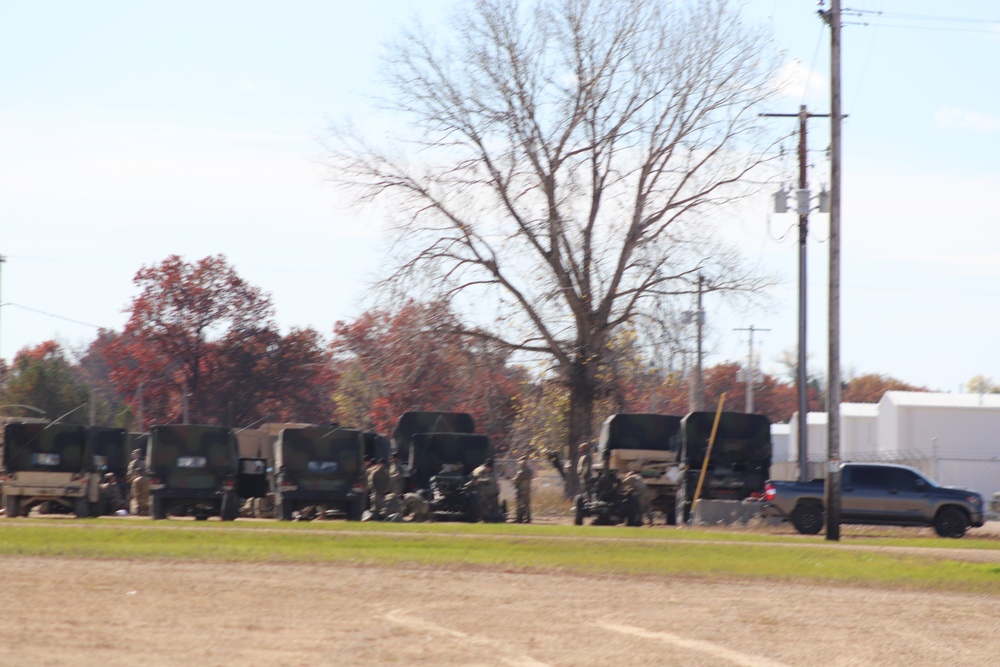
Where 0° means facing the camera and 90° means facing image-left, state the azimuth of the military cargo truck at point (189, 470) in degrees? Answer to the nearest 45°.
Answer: approximately 180°

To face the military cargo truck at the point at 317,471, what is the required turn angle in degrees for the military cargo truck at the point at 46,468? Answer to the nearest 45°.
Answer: approximately 135° to its right

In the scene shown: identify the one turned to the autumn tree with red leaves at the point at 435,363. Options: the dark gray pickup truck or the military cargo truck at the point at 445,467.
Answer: the military cargo truck

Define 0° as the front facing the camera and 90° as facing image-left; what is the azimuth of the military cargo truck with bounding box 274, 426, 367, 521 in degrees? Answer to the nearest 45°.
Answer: approximately 180°

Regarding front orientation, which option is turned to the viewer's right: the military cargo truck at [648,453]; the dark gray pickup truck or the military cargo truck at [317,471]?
the dark gray pickup truck

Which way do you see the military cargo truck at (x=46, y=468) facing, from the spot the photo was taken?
facing away from the viewer

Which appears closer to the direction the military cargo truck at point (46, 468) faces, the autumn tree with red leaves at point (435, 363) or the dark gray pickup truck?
the autumn tree with red leaves

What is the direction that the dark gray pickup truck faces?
to the viewer's right

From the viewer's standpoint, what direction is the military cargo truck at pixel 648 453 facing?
away from the camera

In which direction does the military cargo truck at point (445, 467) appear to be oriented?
away from the camera

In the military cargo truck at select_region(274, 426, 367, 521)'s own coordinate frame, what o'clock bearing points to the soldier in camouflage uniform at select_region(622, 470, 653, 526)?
The soldier in camouflage uniform is roughly at 3 o'clock from the military cargo truck.

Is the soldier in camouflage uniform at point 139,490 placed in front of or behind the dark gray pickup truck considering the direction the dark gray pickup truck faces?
behind

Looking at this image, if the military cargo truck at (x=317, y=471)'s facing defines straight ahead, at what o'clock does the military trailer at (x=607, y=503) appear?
The military trailer is roughly at 3 o'clock from the military cargo truck.

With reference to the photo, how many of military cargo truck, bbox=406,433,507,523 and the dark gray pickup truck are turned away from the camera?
1
